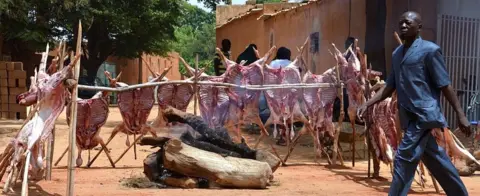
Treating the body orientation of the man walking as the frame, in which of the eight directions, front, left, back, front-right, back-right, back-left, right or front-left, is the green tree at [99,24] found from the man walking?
right

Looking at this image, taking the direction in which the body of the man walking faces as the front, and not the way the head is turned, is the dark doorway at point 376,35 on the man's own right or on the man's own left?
on the man's own right

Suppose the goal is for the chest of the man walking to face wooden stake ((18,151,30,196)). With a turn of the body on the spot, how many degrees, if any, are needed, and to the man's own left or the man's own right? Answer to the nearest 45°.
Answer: approximately 45° to the man's own right

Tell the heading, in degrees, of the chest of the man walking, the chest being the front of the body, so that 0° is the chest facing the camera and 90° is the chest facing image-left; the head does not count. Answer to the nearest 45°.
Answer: approximately 45°

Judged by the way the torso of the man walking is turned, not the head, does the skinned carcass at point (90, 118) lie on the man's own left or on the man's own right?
on the man's own right

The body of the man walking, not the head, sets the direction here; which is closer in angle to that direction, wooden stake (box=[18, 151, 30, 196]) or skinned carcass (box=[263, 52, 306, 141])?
the wooden stake

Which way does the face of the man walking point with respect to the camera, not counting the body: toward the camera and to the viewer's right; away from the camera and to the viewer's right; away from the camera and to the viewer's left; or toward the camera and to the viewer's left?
toward the camera and to the viewer's left

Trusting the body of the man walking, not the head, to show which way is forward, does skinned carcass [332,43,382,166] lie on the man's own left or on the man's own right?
on the man's own right

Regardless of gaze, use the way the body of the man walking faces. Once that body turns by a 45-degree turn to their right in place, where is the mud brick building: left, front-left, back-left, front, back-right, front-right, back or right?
right
